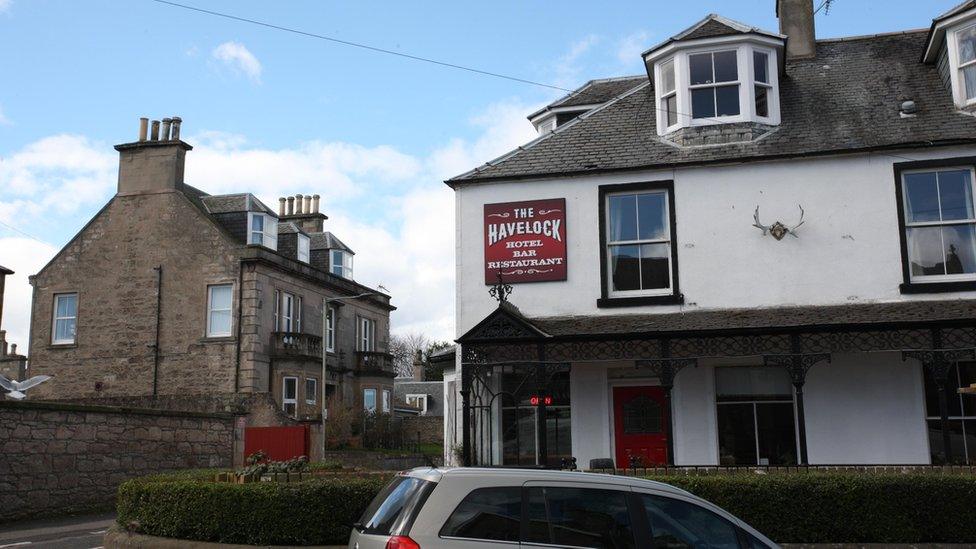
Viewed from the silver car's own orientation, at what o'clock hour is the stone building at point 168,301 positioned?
The stone building is roughly at 8 o'clock from the silver car.

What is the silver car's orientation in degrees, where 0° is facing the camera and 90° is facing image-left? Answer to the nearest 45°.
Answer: approximately 270°

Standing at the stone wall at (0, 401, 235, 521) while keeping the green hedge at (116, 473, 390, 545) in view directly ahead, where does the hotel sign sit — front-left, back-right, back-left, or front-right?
front-left

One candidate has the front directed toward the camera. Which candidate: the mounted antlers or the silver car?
the mounted antlers

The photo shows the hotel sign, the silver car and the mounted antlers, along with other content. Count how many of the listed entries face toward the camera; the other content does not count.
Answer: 2

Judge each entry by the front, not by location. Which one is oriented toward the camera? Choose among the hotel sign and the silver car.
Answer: the hotel sign

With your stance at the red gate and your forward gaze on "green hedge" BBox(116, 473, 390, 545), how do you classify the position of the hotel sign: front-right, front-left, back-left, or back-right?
front-left

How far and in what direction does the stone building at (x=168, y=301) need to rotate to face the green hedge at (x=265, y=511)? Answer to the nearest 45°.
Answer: approximately 45° to its right

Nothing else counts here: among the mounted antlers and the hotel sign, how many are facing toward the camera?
2

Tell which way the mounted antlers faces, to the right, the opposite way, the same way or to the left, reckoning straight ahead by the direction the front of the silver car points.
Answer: to the right

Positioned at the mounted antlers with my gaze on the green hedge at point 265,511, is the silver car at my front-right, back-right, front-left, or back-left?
front-left

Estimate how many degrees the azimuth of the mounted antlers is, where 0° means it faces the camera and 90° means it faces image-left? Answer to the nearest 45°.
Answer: approximately 0°

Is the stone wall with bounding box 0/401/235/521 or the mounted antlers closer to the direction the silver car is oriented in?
the mounted antlers

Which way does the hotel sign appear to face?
toward the camera

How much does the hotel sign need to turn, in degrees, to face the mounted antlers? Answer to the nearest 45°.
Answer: approximately 90° to its left

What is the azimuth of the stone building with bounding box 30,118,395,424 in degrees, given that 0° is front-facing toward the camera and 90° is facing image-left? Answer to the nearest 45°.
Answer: approximately 315°

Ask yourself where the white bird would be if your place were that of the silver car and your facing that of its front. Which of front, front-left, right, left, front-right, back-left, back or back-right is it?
back-left

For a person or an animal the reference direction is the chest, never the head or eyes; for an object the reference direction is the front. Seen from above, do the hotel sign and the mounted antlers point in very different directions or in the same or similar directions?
same or similar directions

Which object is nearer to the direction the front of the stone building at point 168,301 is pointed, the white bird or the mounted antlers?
the mounted antlers

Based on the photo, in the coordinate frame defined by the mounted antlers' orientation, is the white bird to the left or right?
on its right
